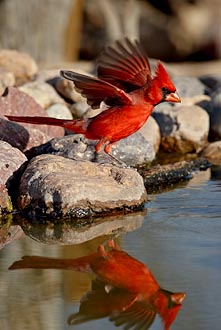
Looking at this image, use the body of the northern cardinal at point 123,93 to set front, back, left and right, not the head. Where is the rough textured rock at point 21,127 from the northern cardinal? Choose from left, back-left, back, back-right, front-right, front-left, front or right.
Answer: back-left

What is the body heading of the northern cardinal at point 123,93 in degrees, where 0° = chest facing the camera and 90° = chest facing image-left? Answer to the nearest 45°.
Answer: approximately 270°

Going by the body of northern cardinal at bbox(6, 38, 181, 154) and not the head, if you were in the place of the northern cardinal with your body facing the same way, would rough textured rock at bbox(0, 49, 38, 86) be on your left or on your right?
on your left

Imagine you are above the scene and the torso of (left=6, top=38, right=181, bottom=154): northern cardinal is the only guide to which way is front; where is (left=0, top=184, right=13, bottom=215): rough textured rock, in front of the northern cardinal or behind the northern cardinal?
behind
